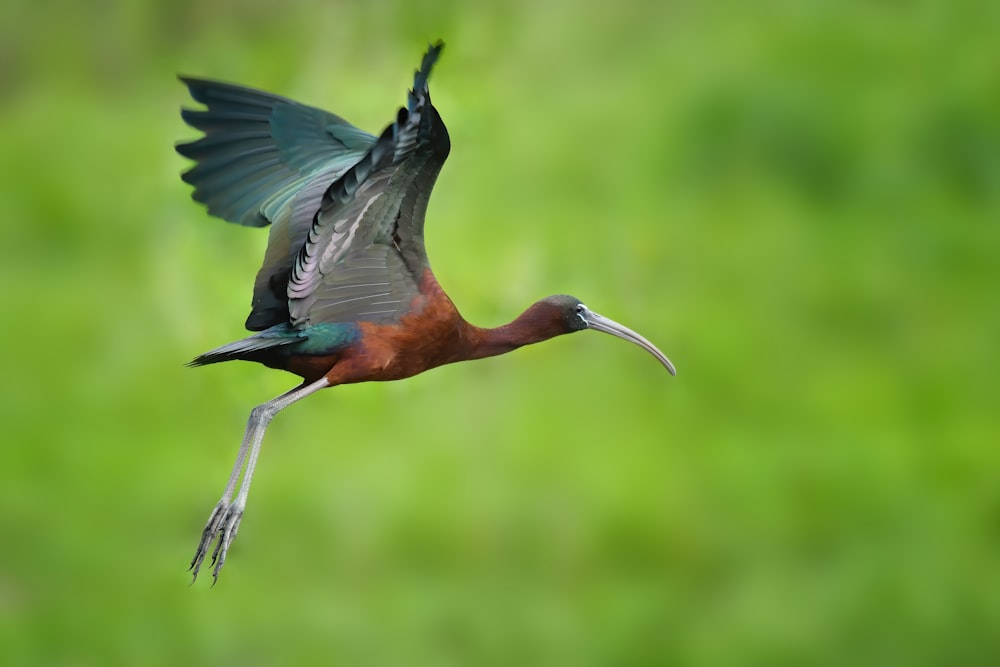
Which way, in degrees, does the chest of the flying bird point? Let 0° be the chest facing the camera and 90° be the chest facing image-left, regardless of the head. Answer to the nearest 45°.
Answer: approximately 270°
